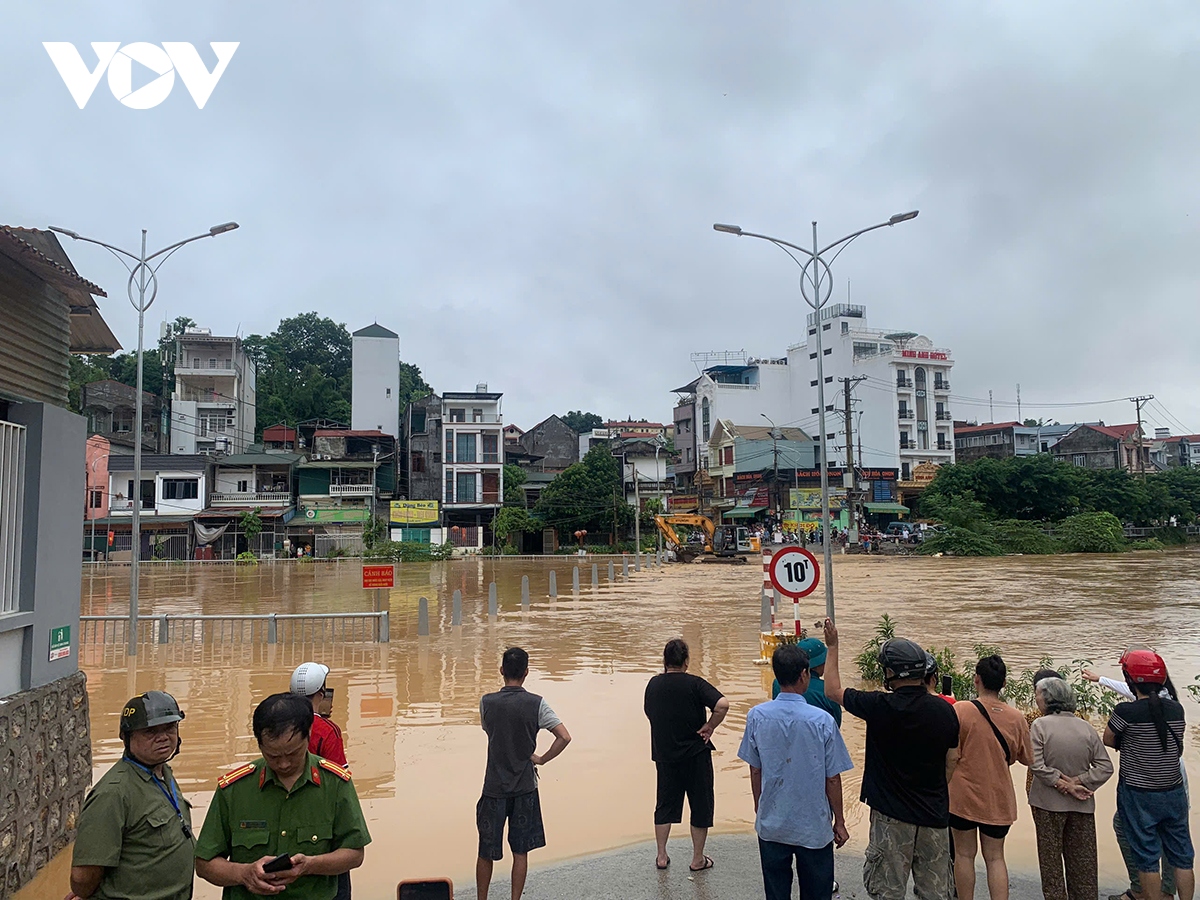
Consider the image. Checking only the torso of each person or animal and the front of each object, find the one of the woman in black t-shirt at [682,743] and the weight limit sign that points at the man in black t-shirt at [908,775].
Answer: the weight limit sign

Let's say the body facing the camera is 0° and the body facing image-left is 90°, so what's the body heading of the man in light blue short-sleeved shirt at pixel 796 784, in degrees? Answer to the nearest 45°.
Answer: approximately 180°

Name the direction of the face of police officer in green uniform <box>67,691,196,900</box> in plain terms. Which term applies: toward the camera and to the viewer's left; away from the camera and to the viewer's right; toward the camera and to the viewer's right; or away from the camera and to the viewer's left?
toward the camera and to the viewer's right

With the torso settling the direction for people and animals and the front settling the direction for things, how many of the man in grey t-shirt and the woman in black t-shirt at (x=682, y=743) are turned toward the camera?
0

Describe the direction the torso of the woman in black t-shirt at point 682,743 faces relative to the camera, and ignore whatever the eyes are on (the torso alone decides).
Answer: away from the camera

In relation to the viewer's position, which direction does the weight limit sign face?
facing the viewer

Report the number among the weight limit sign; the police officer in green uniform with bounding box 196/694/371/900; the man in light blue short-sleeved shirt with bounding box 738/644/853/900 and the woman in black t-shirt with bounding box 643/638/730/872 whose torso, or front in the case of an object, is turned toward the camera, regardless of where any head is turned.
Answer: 2

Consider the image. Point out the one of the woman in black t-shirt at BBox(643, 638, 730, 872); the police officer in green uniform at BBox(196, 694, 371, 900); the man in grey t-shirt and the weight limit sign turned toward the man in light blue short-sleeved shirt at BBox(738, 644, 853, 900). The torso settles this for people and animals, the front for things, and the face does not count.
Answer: the weight limit sign

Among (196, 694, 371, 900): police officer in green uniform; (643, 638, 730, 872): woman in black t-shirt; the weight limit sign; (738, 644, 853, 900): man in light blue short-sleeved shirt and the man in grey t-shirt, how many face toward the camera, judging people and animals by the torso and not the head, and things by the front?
2

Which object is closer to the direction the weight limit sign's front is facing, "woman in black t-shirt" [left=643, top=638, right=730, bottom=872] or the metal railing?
the woman in black t-shirt

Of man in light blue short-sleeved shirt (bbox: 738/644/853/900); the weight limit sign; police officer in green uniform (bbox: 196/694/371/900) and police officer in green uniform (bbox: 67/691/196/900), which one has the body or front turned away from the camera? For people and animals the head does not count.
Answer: the man in light blue short-sleeved shirt

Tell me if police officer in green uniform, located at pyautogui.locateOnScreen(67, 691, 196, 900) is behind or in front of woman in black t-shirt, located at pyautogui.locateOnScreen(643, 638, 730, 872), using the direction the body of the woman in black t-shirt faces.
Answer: behind

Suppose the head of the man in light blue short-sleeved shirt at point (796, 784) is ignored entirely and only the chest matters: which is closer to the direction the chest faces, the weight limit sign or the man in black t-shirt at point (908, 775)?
the weight limit sign

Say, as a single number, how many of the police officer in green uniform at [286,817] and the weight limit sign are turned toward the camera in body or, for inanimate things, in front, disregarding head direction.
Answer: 2

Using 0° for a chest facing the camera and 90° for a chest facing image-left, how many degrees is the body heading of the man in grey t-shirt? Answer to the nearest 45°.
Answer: approximately 180°
